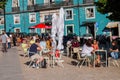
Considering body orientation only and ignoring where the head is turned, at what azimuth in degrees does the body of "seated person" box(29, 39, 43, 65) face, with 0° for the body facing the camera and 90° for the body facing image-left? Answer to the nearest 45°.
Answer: approximately 270°
